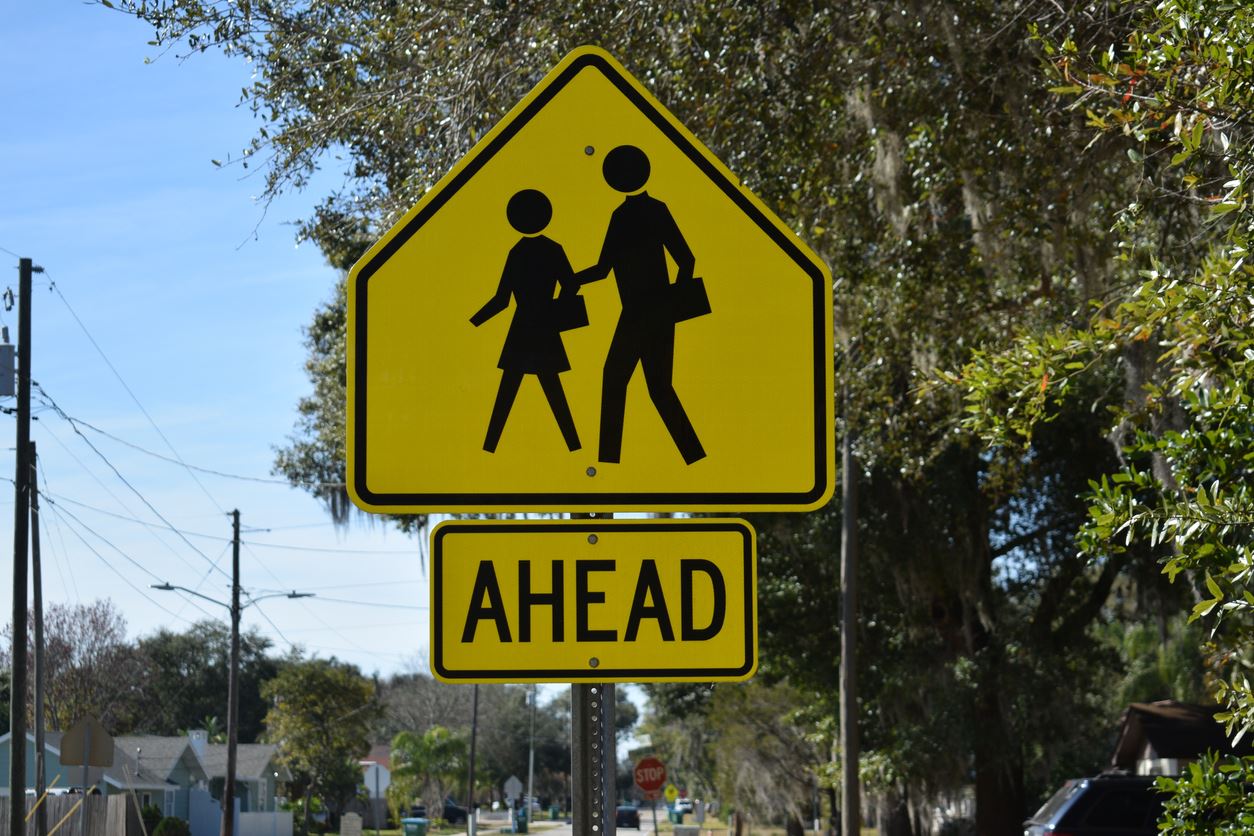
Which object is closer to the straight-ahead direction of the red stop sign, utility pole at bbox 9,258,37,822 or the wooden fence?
the utility pole

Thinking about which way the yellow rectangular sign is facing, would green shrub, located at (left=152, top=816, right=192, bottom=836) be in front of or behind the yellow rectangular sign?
behind

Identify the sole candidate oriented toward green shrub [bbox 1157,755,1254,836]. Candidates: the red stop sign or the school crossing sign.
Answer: the red stop sign

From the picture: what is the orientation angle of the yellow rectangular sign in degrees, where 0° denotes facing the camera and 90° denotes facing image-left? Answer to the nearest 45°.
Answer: approximately 0°

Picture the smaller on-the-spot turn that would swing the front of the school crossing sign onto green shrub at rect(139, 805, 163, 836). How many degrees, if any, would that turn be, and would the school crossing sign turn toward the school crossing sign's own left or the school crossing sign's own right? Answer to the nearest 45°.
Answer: approximately 180°

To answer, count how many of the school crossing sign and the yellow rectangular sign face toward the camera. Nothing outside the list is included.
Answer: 2

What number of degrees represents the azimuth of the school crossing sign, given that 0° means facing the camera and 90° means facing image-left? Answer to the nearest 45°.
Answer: approximately 0°

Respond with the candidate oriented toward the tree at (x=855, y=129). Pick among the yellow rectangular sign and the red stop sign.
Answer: the red stop sign

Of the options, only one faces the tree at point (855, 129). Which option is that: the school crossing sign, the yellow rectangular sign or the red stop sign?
the red stop sign
